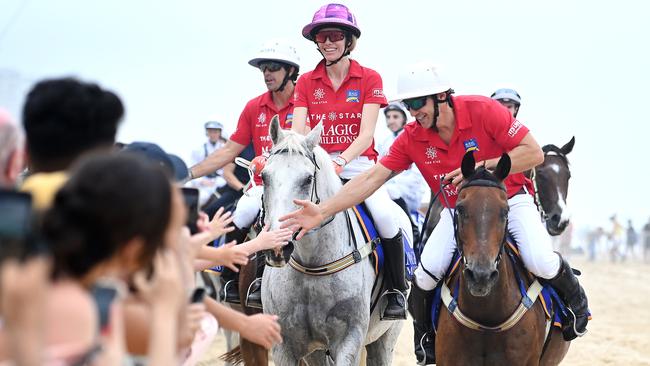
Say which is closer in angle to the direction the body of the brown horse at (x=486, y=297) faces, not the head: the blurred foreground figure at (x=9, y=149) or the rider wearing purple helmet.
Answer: the blurred foreground figure

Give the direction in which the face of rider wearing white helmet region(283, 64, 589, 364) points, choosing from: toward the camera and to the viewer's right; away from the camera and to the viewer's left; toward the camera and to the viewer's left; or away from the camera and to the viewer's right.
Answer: toward the camera and to the viewer's left

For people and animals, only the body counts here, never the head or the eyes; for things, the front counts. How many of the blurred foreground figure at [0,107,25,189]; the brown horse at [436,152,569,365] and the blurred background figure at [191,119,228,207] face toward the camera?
2

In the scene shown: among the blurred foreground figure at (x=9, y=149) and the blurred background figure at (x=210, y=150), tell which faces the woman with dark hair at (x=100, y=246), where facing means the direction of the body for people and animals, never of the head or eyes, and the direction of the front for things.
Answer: the blurred background figure at (x=210, y=150)

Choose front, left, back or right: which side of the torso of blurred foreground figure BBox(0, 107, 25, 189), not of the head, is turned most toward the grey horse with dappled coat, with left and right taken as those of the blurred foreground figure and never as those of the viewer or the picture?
front
